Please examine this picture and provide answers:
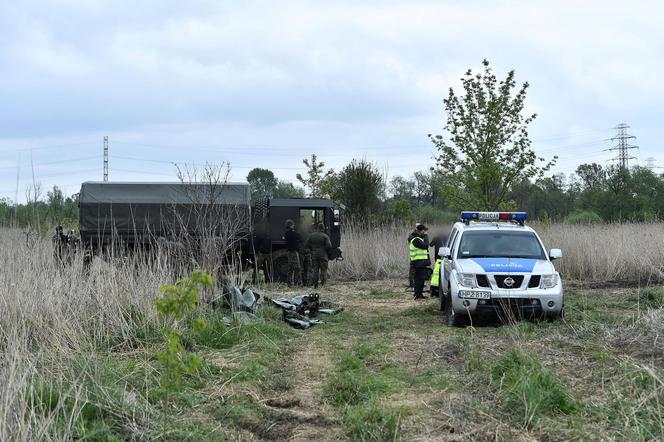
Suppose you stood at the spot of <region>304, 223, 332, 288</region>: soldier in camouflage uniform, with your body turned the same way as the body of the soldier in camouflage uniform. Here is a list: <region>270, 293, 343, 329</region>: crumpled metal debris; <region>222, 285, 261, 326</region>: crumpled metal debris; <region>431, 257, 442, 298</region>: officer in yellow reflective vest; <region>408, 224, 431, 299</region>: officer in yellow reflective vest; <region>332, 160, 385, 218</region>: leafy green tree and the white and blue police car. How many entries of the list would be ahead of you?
1

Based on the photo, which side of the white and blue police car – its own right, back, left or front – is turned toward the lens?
front

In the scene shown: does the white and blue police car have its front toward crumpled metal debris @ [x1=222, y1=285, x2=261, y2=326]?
no

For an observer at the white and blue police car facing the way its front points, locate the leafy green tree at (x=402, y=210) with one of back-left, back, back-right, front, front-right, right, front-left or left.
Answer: back

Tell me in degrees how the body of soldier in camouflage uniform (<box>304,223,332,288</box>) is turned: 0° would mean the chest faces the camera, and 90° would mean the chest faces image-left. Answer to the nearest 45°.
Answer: approximately 180°

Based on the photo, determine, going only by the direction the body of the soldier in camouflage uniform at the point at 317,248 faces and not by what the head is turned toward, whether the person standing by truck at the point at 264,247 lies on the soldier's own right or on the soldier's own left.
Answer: on the soldier's own left

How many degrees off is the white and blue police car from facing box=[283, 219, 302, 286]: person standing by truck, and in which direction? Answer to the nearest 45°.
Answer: approximately 135° to its right

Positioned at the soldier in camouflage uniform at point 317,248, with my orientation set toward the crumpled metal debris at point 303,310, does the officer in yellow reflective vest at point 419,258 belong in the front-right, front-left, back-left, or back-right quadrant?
front-left
